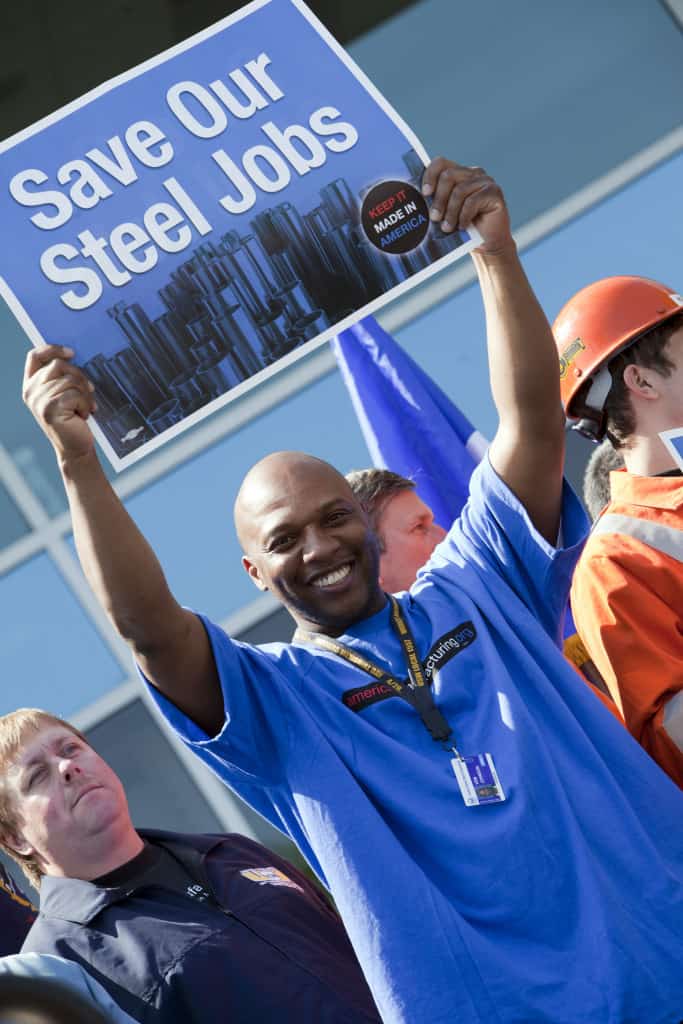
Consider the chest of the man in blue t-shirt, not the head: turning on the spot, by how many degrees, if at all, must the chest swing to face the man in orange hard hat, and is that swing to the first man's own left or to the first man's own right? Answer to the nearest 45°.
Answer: approximately 135° to the first man's own left

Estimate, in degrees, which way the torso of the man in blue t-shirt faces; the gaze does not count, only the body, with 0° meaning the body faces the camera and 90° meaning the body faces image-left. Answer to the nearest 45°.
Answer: approximately 0°
